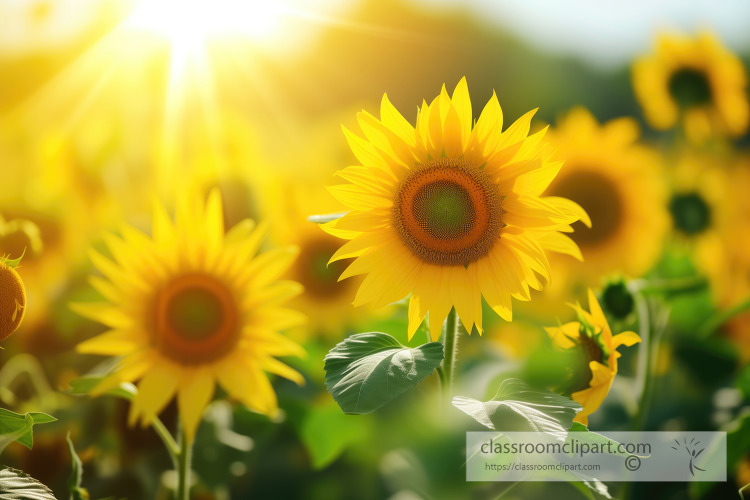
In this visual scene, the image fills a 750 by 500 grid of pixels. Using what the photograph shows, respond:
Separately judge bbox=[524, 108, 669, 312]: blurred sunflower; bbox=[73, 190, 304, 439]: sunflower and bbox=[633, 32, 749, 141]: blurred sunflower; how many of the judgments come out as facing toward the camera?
3

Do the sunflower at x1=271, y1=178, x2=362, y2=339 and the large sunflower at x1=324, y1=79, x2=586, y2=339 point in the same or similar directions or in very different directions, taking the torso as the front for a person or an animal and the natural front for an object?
same or similar directions

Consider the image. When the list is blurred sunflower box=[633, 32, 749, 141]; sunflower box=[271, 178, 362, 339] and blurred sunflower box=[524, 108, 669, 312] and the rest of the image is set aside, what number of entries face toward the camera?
3

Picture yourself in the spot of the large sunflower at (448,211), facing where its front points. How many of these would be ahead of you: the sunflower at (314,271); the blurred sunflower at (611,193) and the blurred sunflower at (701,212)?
0

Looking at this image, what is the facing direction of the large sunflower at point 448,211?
toward the camera

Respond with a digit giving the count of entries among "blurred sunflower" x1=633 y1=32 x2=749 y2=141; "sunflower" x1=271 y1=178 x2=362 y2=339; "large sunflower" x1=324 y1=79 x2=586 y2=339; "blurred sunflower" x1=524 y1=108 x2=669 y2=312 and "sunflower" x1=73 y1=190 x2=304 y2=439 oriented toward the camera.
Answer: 5

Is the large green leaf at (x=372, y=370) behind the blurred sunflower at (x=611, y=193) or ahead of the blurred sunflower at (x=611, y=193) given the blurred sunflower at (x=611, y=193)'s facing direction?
ahead

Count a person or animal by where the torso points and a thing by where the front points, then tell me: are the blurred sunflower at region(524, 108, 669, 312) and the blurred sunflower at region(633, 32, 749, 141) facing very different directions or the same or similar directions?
same or similar directions

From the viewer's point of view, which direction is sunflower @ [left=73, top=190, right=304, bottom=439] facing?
toward the camera

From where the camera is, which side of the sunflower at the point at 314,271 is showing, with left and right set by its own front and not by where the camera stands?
front

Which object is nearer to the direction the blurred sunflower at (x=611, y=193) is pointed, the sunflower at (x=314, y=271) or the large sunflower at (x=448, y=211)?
the large sunflower

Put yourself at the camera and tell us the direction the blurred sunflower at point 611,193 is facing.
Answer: facing the viewer
